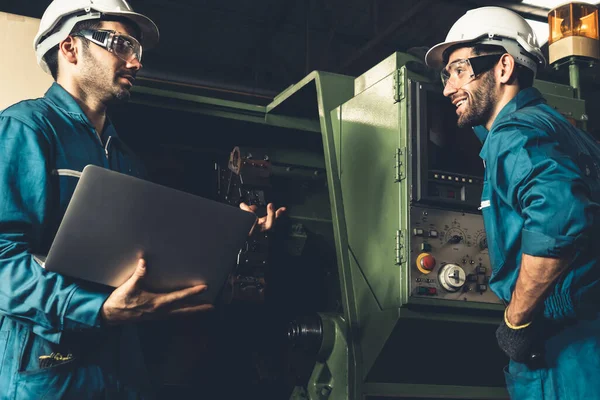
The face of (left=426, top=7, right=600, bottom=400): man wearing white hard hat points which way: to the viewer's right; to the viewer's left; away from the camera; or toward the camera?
to the viewer's left

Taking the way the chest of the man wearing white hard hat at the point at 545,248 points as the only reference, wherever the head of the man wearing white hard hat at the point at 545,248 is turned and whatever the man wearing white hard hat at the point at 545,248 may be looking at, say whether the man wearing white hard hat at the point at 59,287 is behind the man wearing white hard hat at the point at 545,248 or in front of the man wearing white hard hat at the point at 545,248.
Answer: in front

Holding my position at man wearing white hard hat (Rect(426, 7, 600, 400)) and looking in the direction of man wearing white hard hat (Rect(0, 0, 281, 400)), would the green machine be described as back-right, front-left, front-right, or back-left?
front-right

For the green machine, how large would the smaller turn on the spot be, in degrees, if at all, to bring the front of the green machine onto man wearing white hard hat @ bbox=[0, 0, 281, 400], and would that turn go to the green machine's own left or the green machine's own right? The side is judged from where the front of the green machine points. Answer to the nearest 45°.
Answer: approximately 90° to the green machine's own right

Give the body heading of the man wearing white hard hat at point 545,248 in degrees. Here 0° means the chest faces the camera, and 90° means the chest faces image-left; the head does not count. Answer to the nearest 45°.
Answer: approximately 90°

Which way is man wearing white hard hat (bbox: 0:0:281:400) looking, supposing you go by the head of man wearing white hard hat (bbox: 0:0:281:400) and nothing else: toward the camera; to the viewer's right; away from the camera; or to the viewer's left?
to the viewer's right

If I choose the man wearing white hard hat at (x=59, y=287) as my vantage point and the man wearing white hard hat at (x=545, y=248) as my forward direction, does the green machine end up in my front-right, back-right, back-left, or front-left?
front-left

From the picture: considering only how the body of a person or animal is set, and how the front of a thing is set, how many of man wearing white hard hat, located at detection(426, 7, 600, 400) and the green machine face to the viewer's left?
1

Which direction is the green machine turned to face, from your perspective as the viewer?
facing the viewer and to the right of the viewer
